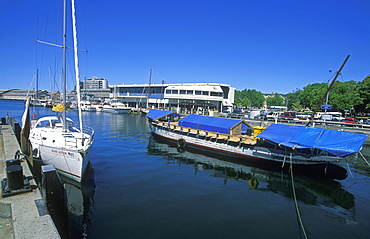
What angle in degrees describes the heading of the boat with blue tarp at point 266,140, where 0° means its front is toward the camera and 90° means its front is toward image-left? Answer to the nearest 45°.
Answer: approximately 315°

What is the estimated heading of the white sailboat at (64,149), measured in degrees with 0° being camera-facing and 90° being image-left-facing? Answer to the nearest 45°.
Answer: approximately 315°

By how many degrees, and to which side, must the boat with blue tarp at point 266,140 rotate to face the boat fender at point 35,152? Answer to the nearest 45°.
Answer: approximately 90° to its right

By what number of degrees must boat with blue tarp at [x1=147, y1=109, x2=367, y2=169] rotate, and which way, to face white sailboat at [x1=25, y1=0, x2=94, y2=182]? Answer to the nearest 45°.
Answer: approximately 90° to its right

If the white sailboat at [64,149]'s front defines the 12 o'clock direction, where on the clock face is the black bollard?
The black bollard is roughly at 2 o'clock from the white sailboat.

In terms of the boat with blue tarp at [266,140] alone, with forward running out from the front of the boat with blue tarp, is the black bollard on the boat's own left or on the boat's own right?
on the boat's own right
